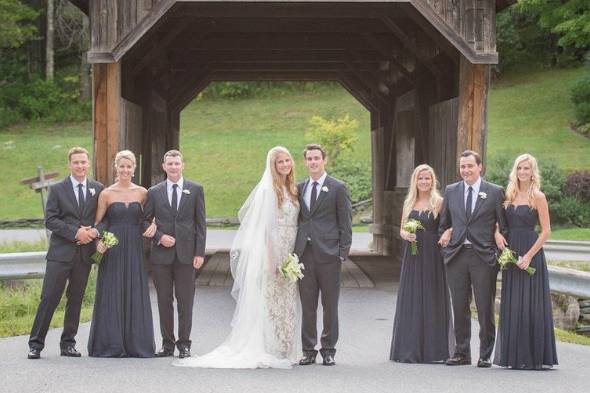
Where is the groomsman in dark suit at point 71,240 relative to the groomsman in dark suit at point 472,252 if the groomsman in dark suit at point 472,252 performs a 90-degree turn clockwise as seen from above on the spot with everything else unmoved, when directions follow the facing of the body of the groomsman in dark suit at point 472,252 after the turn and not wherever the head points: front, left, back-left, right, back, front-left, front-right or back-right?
front

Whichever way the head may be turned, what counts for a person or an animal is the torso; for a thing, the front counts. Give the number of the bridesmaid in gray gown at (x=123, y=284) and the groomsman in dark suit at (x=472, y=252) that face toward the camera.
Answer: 2

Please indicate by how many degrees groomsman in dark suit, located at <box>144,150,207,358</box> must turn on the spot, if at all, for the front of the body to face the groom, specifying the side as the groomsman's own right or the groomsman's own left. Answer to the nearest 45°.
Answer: approximately 90° to the groomsman's own left

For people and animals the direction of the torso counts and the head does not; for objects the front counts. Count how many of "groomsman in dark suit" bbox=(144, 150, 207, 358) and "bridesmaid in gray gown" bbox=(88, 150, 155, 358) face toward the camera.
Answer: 2

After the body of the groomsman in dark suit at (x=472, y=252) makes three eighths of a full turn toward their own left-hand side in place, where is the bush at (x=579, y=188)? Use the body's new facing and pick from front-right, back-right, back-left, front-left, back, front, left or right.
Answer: front-left

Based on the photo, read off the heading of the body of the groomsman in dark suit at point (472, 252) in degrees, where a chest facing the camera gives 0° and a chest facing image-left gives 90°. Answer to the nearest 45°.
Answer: approximately 0°

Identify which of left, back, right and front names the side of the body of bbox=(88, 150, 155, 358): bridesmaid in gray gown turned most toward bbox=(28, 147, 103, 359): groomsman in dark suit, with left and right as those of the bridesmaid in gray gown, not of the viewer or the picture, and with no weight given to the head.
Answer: right

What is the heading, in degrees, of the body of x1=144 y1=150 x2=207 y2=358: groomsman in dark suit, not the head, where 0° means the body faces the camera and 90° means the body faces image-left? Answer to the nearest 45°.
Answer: approximately 0°

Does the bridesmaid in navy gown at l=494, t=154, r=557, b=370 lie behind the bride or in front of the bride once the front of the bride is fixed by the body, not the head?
in front
